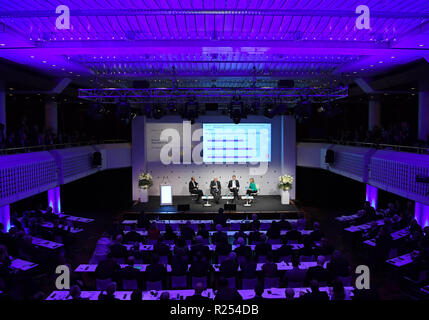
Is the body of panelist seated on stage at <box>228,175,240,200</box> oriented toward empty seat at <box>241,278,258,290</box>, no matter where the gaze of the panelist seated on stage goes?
yes

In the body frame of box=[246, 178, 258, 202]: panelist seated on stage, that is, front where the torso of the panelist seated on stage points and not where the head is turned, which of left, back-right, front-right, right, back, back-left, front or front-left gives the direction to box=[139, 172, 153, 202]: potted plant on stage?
front-right

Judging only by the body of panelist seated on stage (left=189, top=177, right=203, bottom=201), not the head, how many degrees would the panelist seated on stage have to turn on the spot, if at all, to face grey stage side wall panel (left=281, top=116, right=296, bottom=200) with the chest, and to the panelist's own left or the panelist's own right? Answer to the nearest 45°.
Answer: approximately 45° to the panelist's own left

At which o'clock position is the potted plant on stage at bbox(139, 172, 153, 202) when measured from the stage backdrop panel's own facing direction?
The potted plant on stage is roughly at 2 o'clock from the stage backdrop panel.

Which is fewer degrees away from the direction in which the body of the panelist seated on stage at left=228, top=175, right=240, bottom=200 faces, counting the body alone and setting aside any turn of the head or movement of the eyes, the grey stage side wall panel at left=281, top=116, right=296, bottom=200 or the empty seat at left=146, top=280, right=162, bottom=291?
the empty seat

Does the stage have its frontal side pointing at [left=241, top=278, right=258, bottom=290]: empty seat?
yes

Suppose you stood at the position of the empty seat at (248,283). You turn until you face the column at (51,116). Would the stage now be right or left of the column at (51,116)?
right

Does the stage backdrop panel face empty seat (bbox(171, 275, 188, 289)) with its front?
yes

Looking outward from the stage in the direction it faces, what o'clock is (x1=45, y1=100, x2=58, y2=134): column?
The column is roughly at 3 o'clock from the stage.

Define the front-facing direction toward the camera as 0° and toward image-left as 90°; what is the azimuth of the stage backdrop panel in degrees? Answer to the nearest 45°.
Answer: approximately 0°

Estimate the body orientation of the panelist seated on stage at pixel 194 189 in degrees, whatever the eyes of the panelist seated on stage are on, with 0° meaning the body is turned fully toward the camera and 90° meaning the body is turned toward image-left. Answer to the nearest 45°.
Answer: approximately 315°

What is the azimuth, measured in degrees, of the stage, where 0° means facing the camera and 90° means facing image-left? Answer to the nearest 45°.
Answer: approximately 0°
